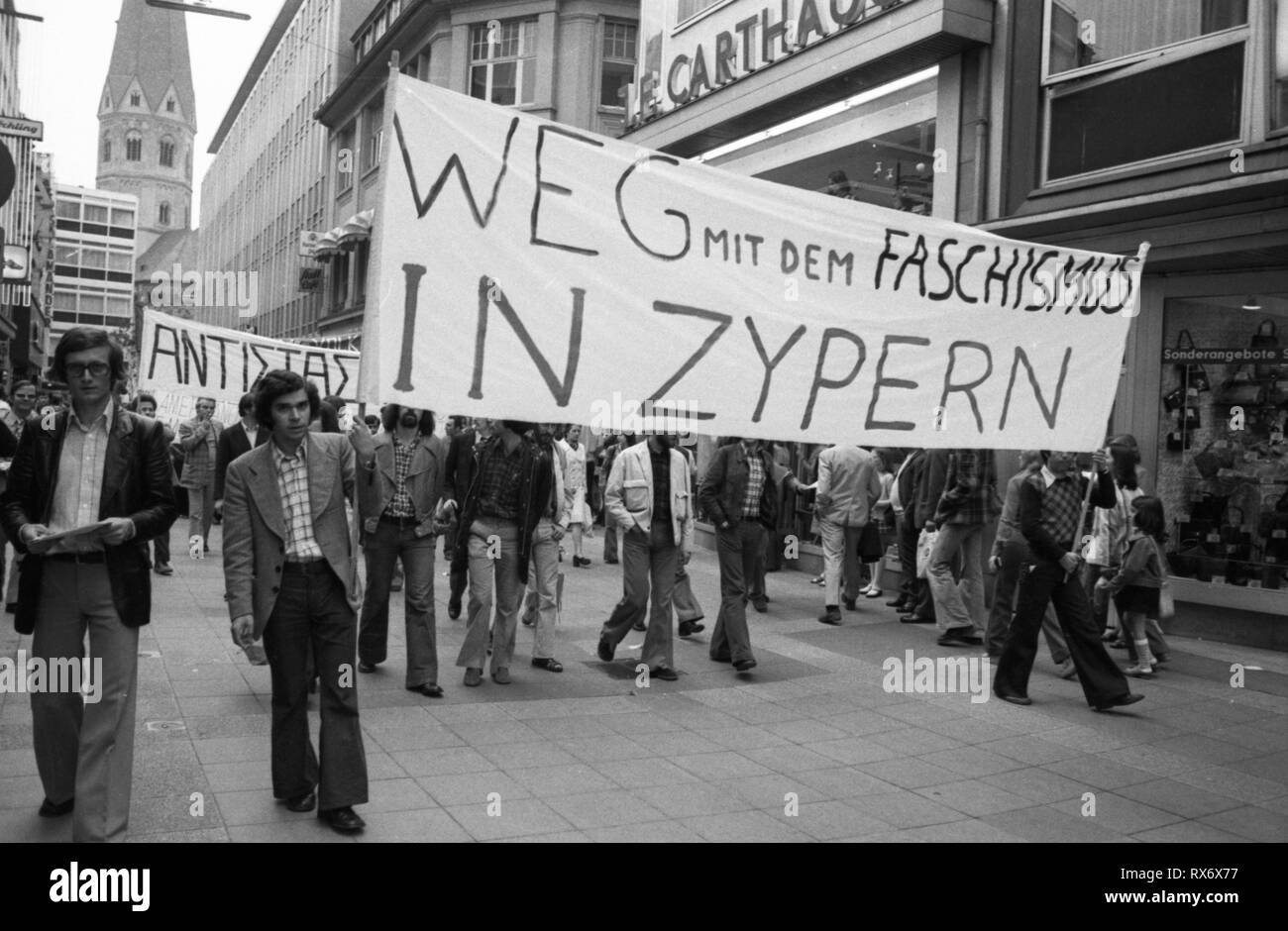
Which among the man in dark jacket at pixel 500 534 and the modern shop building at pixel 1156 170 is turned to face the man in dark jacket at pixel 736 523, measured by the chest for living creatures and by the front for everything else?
the modern shop building

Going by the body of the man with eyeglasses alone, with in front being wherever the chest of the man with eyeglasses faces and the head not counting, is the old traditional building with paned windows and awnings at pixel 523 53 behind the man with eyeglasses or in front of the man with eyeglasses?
behind

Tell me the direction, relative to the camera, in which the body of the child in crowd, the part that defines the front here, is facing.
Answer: to the viewer's left

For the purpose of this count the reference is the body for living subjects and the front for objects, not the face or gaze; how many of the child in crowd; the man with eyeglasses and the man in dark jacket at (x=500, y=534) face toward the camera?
2

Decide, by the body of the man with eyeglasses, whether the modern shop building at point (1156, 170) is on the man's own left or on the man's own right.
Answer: on the man's own left

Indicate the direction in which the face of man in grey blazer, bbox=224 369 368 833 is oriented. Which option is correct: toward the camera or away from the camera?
toward the camera

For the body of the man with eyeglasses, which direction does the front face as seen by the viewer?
toward the camera

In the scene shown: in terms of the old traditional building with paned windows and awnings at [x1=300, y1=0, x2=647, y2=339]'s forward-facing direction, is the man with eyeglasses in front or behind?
in front
